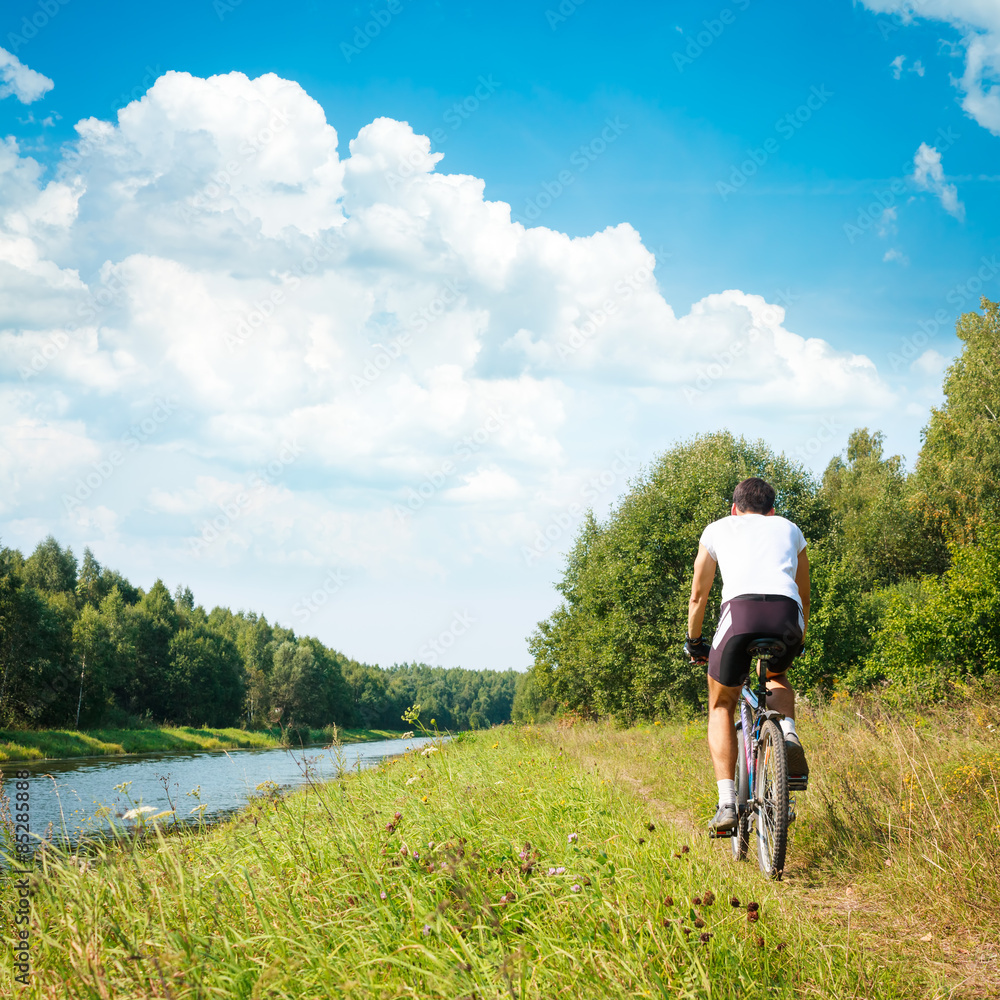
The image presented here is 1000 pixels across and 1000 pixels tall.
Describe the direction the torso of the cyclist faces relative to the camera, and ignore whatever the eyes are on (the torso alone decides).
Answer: away from the camera

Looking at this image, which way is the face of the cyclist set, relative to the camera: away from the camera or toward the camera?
away from the camera

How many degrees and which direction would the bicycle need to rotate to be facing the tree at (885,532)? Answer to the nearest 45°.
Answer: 0° — it already faces it

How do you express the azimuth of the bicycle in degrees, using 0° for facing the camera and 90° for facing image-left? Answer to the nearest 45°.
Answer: approximately 180°

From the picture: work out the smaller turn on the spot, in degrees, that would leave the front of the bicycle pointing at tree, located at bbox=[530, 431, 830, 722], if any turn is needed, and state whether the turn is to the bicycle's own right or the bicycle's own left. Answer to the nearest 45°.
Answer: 0° — it already faces it

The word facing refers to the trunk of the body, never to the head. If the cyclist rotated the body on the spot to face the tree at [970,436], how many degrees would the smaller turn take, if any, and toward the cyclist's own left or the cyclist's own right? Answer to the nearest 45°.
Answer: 0° — they already face it
